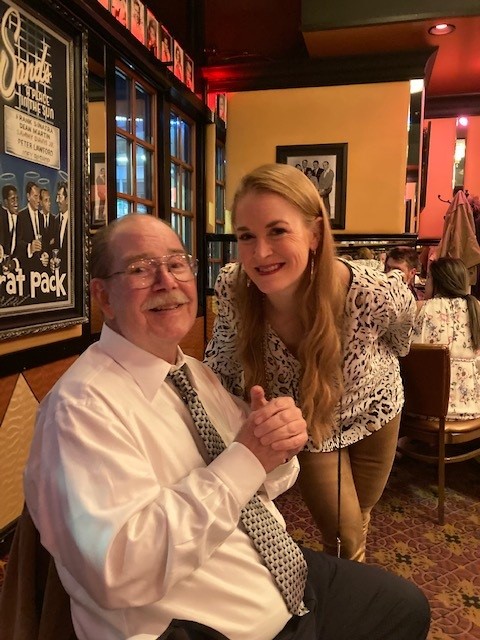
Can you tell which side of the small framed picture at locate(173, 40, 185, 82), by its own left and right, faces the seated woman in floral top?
front

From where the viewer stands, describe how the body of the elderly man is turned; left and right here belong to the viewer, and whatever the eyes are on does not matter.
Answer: facing the viewer and to the right of the viewer

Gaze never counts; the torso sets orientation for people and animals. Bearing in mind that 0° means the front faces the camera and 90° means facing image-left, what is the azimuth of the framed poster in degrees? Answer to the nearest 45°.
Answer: approximately 315°

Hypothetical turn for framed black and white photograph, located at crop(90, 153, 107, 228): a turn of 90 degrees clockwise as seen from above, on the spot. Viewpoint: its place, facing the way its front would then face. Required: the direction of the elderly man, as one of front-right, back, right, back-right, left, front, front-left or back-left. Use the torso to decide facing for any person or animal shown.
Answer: front-left

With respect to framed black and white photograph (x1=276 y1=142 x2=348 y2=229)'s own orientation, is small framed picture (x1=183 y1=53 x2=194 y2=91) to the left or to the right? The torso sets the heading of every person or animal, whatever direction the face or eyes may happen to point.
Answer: on its right

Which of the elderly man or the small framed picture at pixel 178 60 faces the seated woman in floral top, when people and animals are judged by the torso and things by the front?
the small framed picture

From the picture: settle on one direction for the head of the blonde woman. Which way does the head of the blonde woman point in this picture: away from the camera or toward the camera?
toward the camera

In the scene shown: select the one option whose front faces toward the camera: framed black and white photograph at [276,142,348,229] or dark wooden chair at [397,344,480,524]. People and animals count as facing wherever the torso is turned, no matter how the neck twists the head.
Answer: the framed black and white photograph

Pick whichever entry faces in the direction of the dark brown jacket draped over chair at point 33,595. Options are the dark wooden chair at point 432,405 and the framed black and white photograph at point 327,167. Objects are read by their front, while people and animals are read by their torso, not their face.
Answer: the framed black and white photograph

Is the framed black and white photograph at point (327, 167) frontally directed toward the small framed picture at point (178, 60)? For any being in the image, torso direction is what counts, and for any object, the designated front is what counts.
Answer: no

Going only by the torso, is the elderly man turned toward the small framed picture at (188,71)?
no

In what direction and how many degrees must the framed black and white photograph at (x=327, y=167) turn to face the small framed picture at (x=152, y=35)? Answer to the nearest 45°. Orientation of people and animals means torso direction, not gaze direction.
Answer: approximately 45° to its right

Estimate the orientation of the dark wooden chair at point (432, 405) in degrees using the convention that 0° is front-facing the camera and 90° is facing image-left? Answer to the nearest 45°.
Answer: approximately 225°

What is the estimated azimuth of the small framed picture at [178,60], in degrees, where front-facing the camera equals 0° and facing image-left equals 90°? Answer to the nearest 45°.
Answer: approximately 315°

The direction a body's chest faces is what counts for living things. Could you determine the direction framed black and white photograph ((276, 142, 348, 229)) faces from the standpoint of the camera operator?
facing the viewer

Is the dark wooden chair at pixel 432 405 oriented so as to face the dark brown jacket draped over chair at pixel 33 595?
no

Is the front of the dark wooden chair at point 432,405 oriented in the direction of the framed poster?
no

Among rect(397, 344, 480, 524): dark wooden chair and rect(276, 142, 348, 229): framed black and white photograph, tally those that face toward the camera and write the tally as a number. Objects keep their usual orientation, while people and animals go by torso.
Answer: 1

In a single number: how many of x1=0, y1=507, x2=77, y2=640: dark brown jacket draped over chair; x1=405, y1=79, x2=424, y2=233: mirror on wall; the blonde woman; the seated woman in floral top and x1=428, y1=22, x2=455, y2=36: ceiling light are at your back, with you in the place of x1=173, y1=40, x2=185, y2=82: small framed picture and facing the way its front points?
0

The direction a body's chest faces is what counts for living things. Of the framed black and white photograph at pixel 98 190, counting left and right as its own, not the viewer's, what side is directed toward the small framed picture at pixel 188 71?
left

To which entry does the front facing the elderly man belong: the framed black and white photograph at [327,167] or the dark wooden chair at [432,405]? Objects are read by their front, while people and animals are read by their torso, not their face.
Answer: the framed black and white photograph
